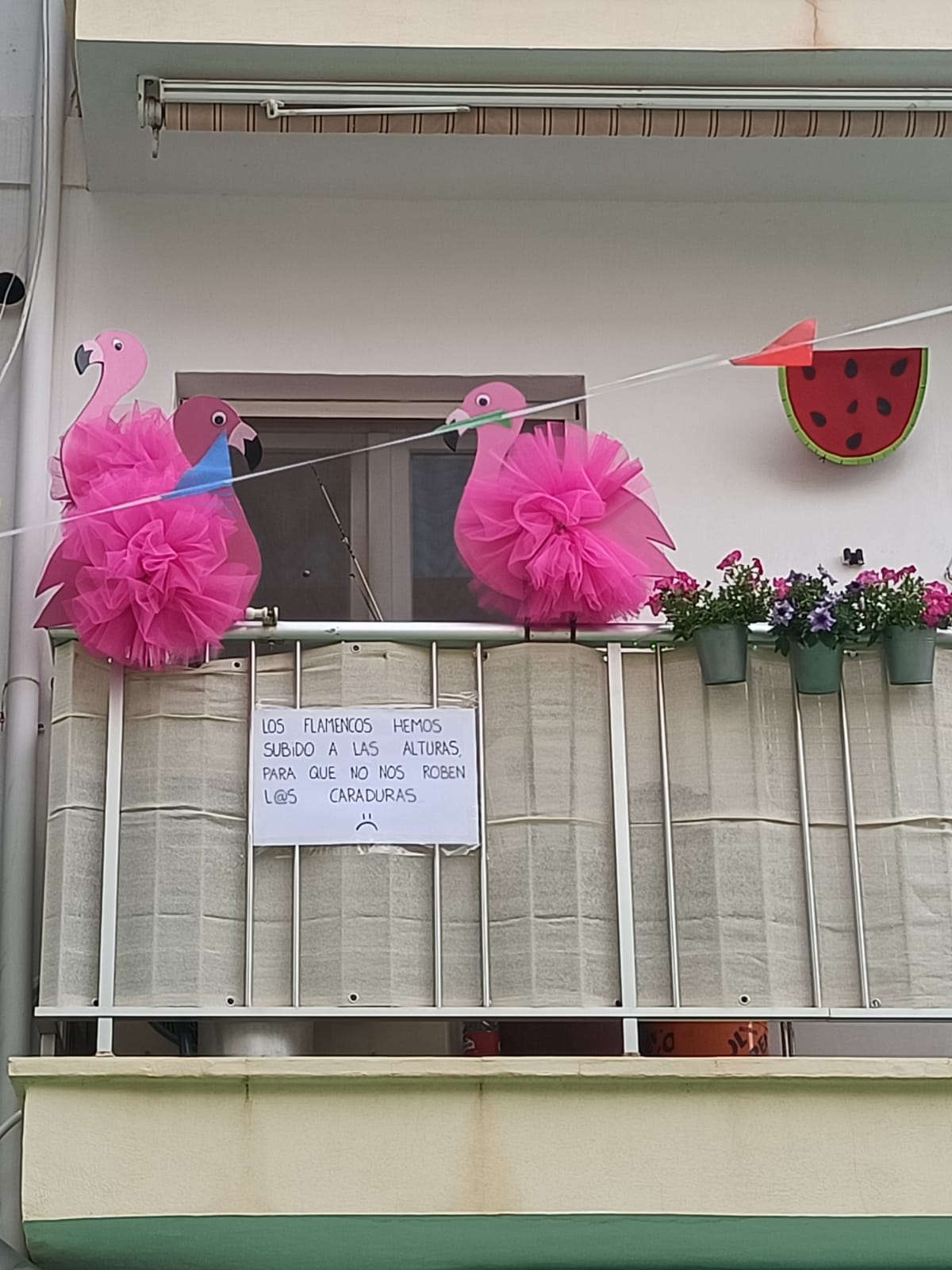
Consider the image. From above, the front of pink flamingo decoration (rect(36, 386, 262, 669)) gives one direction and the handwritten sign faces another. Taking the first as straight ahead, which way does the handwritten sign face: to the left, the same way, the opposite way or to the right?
to the right

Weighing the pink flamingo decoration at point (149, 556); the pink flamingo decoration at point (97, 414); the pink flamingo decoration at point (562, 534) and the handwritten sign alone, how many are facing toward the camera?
1

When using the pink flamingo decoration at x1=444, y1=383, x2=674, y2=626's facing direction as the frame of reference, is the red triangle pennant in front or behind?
behind

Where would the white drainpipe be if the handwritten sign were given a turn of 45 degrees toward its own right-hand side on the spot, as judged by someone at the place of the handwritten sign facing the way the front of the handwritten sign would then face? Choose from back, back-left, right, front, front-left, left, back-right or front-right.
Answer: right

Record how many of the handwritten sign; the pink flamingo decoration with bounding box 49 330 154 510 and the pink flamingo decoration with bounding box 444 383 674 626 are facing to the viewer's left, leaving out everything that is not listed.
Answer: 2

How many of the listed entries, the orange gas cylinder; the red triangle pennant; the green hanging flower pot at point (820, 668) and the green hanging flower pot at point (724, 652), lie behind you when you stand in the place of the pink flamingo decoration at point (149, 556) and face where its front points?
0

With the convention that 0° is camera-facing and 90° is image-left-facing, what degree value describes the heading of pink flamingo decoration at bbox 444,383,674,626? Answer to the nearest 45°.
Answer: approximately 90°

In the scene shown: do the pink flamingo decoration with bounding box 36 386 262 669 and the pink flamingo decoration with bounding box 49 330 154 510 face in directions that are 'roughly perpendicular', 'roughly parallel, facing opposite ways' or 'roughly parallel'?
roughly parallel, facing opposite ways

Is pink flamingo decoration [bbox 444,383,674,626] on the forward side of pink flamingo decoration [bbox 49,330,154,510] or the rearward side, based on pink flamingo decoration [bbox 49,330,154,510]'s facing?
on the rearward side

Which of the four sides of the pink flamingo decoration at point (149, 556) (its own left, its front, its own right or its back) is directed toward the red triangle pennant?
front

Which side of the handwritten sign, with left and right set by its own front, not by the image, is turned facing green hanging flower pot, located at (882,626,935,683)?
left

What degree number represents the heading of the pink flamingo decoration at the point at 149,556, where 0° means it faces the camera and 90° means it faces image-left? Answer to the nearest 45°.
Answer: approximately 270°

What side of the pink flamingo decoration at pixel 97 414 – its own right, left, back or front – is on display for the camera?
left

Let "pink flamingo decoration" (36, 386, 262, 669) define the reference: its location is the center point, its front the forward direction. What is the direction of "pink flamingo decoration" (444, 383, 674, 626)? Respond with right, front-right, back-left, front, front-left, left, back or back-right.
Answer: front

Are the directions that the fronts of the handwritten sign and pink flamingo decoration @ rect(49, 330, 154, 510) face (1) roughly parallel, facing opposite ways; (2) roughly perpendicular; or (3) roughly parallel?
roughly perpendicular

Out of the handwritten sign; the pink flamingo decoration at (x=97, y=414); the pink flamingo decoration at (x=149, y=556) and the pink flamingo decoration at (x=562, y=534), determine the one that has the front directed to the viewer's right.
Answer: the pink flamingo decoration at (x=149, y=556)
